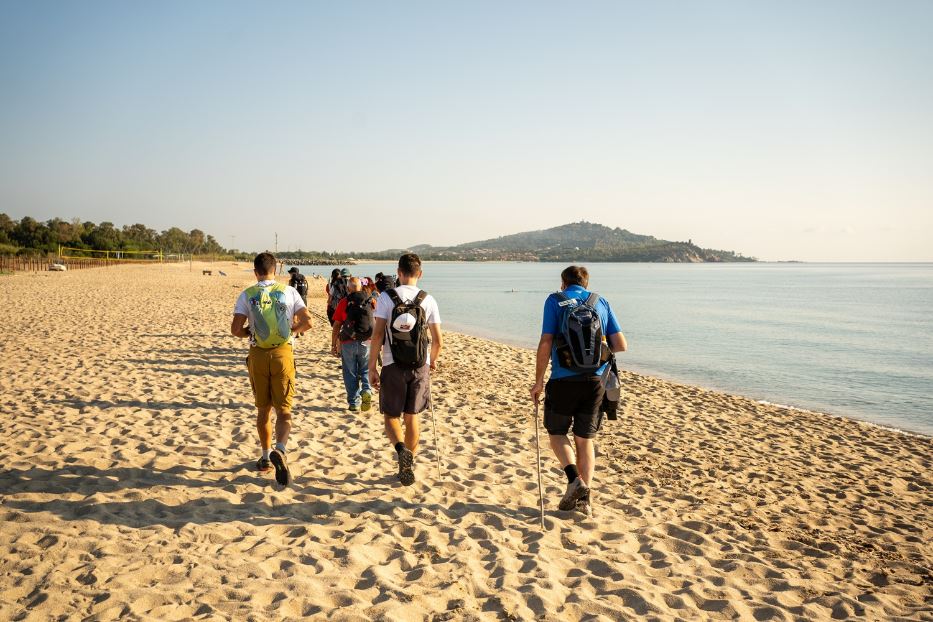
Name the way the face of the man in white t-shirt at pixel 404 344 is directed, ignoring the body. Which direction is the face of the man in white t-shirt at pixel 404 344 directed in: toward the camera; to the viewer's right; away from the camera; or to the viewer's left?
away from the camera

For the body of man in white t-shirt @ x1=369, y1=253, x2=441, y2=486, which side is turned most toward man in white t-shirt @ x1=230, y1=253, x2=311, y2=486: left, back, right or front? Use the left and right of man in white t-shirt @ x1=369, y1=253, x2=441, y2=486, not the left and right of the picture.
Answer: left

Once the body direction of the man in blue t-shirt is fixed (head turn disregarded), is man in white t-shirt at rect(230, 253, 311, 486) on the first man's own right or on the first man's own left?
on the first man's own left

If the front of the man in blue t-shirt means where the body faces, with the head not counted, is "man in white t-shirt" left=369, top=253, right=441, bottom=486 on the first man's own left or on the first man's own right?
on the first man's own left

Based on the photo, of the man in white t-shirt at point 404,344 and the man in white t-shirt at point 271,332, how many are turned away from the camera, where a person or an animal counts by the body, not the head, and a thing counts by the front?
2

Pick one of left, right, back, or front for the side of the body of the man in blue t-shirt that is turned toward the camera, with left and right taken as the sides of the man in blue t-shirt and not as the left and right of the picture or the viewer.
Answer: back

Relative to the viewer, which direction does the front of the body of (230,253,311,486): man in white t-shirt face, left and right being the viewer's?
facing away from the viewer

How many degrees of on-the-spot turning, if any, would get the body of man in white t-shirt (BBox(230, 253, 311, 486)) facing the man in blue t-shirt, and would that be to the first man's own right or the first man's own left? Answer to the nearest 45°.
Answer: approximately 135° to the first man's own right

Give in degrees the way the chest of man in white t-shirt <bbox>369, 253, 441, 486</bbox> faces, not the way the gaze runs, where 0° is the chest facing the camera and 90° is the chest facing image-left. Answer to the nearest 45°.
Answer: approximately 180°

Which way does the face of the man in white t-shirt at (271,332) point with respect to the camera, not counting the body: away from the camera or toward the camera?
away from the camera

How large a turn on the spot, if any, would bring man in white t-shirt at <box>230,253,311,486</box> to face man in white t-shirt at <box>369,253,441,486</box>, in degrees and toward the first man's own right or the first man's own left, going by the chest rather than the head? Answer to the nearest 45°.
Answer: approximately 90° to the first man's own right
